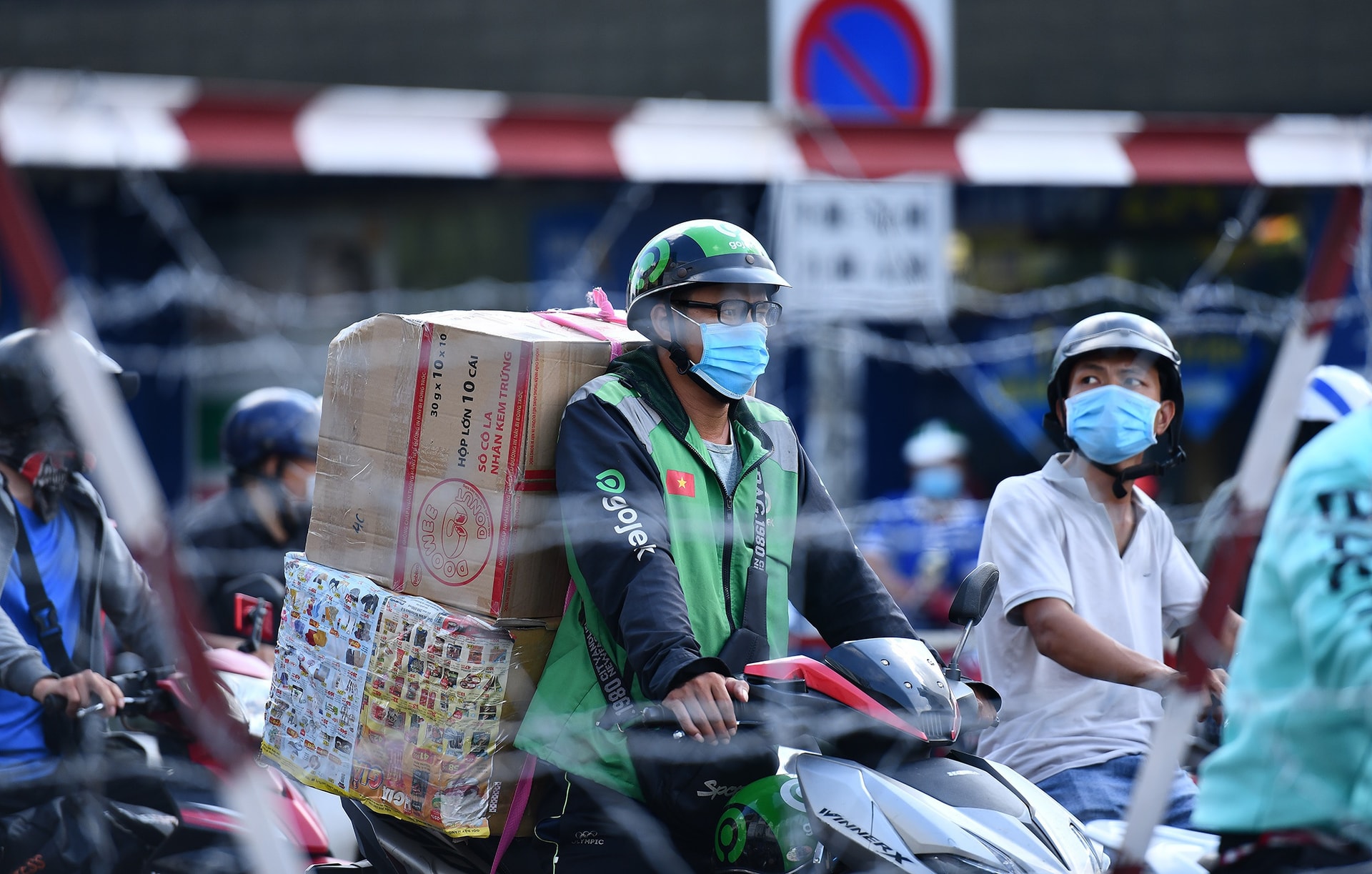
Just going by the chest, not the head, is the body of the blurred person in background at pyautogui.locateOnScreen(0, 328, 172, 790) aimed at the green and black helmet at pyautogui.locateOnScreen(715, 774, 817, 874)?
yes

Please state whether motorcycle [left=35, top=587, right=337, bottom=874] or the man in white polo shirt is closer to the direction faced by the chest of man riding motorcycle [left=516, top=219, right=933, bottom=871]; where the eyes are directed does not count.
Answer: the man in white polo shirt

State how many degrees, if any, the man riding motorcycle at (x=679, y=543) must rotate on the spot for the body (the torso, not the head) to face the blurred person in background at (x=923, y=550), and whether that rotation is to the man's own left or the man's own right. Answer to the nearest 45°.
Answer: approximately 135° to the man's own left

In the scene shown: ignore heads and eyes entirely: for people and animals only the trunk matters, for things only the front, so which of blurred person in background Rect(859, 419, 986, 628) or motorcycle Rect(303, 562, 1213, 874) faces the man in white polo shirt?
the blurred person in background

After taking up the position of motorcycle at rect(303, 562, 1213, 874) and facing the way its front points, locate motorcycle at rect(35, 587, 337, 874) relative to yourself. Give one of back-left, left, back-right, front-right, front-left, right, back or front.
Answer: back

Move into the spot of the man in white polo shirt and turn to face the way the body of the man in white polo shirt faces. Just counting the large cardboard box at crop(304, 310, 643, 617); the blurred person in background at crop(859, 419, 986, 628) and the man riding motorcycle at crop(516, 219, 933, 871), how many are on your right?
2

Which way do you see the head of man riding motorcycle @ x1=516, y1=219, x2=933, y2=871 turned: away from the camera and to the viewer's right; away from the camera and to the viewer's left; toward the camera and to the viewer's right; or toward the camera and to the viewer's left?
toward the camera and to the viewer's right

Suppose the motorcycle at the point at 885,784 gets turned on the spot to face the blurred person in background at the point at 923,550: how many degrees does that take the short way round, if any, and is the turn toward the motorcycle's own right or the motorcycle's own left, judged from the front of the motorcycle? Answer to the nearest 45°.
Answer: approximately 135° to the motorcycle's own left
